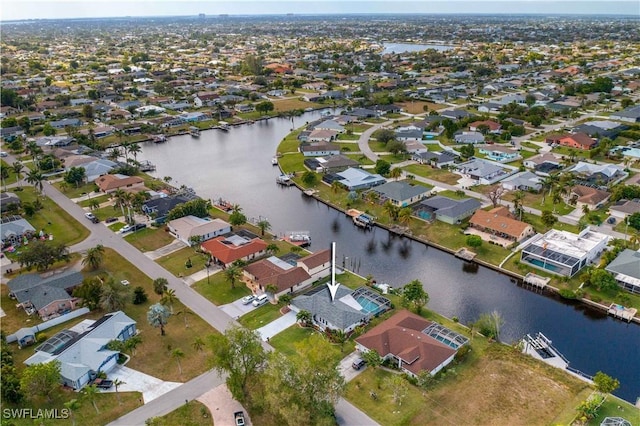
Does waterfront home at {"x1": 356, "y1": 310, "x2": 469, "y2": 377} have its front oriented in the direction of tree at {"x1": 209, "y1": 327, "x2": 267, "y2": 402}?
yes

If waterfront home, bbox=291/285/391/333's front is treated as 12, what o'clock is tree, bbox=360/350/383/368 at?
The tree is roughly at 10 o'clock from the waterfront home.

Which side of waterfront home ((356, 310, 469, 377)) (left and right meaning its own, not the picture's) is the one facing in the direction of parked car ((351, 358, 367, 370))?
front

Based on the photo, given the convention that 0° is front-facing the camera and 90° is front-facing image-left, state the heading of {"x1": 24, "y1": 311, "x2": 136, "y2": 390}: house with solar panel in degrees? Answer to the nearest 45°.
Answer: approximately 315°

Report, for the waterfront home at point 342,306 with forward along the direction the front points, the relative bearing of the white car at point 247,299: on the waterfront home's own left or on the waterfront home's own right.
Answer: on the waterfront home's own right

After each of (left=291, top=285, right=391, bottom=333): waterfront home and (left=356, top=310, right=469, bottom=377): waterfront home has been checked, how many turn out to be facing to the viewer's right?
0

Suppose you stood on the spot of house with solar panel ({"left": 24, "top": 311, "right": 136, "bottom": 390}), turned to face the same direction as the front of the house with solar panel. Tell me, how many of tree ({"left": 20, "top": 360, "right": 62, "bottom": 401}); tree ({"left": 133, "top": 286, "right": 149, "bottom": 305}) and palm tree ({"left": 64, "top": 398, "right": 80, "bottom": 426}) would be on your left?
1

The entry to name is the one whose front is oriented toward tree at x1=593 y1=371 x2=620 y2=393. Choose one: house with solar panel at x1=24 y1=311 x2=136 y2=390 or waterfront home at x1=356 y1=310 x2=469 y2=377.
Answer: the house with solar panel

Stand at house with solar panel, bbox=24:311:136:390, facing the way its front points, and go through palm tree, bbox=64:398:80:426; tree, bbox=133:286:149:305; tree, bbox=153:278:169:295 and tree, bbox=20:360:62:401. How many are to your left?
2

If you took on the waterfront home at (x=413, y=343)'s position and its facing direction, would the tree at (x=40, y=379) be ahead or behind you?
ahead

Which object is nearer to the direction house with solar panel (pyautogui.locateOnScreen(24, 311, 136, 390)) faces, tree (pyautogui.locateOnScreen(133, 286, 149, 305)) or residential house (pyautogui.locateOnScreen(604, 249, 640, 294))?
the residential house

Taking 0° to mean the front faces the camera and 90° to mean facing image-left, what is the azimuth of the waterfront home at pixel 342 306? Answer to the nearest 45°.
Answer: approximately 45°

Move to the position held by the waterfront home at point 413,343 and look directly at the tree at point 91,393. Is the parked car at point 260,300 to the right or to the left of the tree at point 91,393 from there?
right

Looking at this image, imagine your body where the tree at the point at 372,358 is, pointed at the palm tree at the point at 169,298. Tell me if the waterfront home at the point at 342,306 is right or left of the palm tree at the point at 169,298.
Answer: right

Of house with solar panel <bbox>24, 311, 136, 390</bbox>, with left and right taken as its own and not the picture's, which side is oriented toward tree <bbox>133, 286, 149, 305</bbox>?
left
